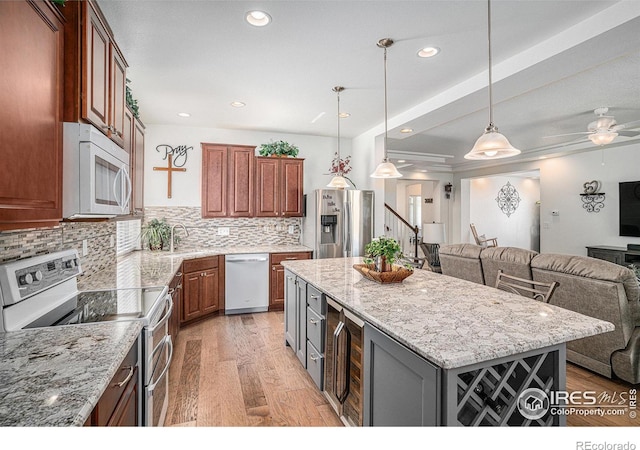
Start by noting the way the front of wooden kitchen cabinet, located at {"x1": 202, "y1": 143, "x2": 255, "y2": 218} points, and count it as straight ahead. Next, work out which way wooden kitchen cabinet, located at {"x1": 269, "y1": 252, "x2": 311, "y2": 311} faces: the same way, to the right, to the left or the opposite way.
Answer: the same way

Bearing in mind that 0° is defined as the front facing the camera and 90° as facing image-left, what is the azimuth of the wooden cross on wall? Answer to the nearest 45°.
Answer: approximately 0°

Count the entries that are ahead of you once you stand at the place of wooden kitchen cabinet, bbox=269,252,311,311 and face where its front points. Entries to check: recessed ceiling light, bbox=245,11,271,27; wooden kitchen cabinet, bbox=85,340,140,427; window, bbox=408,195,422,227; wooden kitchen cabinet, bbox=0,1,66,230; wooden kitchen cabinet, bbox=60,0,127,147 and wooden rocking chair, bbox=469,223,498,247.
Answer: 4

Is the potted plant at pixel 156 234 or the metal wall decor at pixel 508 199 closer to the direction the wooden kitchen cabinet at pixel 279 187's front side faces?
the potted plant

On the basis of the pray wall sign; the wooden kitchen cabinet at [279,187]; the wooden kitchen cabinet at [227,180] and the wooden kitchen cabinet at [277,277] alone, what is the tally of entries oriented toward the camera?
4

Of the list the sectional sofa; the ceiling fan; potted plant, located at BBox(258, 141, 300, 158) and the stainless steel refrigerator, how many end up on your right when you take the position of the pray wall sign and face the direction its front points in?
0

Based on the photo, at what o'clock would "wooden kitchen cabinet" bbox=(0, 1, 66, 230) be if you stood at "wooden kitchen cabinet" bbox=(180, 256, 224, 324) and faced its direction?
"wooden kitchen cabinet" bbox=(0, 1, 66, 230) is roughly at 2 o'clock from "wooden kitchen cabinet" bbox=(180, 256, 224, 324).

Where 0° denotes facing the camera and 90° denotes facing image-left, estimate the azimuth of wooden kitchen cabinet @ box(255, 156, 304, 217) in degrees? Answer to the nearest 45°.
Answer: approximately 0°

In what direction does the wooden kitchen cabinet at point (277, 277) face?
toward the camera

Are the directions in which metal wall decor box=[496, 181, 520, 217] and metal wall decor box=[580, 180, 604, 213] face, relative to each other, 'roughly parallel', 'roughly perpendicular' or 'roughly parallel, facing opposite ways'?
roughly parallel

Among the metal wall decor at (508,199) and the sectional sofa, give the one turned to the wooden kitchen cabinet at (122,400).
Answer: the metal wall decor

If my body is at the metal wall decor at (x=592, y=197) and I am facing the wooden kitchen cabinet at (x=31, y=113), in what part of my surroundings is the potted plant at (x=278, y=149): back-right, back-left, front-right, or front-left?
front-right

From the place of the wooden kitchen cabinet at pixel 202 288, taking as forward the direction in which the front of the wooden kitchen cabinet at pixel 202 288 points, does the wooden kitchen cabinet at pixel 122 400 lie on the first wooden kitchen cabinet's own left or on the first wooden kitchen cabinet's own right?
on the first wooden kitchen cabinet's own right

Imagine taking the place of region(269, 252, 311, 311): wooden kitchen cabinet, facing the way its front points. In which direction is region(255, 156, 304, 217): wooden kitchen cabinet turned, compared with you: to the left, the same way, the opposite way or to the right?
the same way

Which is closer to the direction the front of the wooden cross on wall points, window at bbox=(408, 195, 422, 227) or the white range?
the white range

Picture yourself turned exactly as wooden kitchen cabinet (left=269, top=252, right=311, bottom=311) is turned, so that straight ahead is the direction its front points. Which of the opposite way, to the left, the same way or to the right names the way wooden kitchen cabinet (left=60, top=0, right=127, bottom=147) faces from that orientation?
to the left

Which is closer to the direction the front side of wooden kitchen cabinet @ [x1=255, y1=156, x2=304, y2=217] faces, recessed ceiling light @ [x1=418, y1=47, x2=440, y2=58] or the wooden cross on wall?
the recessed ceiling light

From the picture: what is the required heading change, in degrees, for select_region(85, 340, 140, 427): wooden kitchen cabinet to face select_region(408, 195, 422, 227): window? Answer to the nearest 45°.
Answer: approximately 90° to its left

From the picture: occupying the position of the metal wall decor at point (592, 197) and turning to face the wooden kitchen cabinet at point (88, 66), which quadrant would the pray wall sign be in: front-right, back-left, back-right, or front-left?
front-right

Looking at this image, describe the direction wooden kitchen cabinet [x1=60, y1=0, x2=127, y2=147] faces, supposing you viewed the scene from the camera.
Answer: facing the viewer and to the right of the viewer
